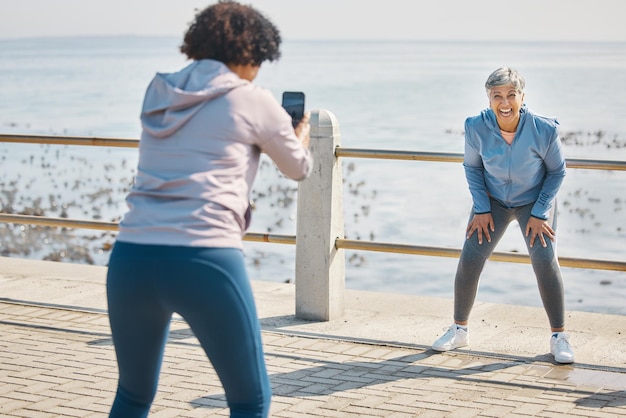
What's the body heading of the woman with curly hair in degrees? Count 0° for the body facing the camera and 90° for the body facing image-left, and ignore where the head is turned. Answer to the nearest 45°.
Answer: approximately 225°

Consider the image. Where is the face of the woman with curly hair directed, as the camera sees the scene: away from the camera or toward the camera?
away from the camera

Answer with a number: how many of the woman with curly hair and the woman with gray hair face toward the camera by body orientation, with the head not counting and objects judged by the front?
1

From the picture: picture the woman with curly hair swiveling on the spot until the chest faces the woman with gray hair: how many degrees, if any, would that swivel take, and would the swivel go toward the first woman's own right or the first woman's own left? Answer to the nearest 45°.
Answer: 0° — they already face them

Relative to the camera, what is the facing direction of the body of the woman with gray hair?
toward the camera

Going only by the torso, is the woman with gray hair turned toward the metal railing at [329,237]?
no

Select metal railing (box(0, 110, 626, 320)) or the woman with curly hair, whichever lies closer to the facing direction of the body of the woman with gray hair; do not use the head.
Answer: the woman with curly hair

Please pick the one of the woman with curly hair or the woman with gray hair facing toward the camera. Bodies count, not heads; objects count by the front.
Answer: the woman with gray hair

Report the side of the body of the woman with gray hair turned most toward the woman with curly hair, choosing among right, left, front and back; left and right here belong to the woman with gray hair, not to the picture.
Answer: front

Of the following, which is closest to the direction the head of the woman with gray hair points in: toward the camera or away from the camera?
toward the camera
